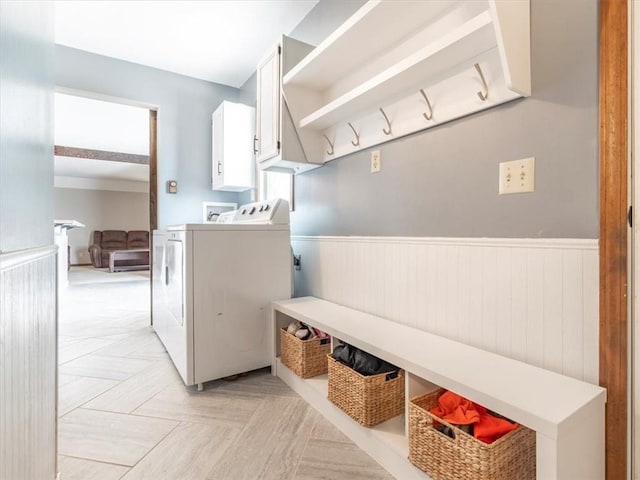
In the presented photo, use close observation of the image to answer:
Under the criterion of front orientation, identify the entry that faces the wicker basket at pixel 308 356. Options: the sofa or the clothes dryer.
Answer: the sofa

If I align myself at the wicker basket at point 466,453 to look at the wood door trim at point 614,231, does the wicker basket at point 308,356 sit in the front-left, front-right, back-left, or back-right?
back-left

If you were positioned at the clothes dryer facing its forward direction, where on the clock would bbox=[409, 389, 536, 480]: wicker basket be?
The wicker basket is roughly at 8 o'clock from the clothes dryer.

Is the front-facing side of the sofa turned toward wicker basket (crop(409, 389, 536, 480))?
yes

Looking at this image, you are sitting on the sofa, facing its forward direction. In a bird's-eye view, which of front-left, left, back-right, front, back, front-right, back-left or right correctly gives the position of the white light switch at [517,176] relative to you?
front

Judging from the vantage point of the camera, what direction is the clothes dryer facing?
facing to the left of the viewer

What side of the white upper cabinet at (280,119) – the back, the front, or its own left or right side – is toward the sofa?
right

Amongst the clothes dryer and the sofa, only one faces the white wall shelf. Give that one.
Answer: the sofa

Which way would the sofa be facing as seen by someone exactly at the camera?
facing the viewer

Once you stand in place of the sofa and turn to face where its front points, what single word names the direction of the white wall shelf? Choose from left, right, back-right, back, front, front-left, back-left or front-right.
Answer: front

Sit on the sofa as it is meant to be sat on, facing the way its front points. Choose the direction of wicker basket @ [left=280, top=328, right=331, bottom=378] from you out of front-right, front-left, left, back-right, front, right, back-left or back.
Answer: front

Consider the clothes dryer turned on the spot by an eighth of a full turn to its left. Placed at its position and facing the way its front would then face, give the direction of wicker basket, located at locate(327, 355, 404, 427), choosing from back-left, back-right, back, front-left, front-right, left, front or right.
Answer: left

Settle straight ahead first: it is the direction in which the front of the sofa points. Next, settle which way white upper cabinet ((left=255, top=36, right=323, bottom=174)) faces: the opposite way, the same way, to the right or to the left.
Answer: to the right

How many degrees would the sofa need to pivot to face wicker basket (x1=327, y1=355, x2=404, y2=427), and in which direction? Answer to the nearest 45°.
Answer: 0° — it already faces it

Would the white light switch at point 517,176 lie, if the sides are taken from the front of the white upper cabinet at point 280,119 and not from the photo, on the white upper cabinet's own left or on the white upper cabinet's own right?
on the white upper cabinet's own left

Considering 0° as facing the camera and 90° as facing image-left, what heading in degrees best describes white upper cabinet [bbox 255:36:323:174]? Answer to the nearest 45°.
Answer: approximately 45°

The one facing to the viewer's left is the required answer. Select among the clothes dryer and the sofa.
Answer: the clothes dryer
